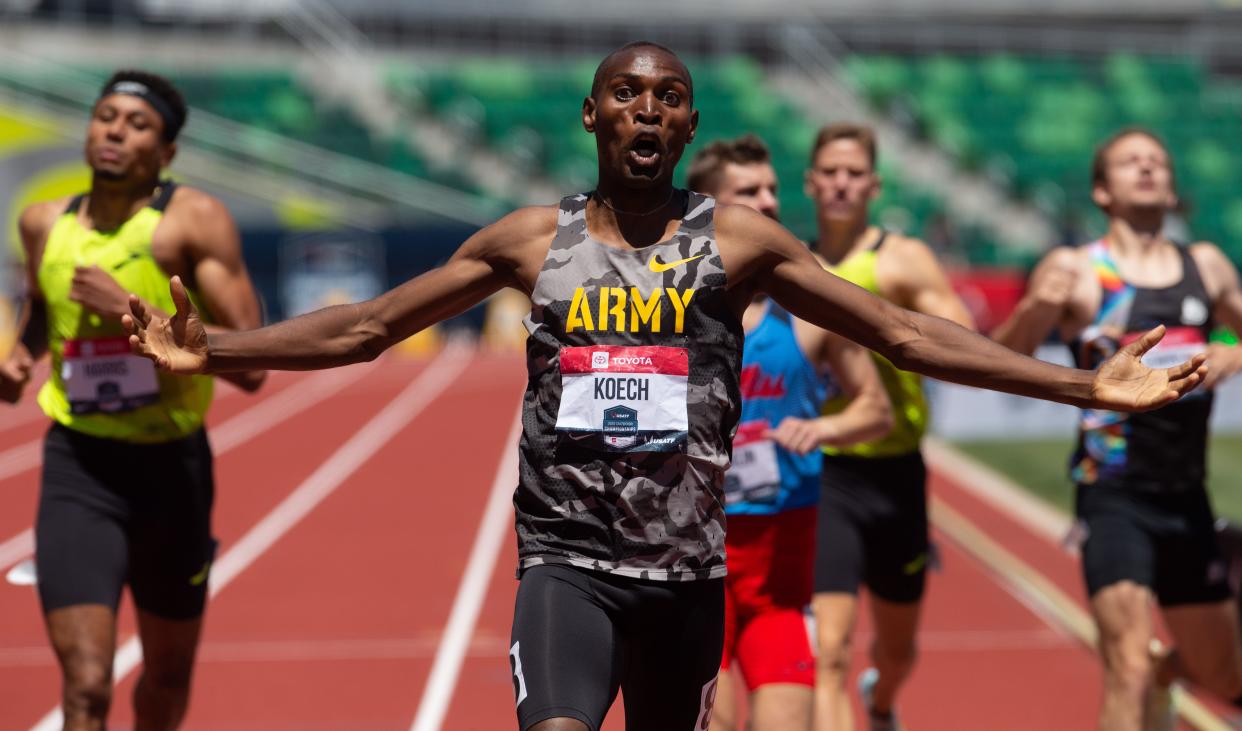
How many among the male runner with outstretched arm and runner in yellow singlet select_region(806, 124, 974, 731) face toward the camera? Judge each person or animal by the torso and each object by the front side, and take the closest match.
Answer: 2

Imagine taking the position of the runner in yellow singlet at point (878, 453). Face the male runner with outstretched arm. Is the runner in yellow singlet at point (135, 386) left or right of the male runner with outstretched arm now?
right

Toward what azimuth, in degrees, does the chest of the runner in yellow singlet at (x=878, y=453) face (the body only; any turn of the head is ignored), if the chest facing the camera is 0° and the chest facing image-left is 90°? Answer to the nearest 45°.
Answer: approximately 0°

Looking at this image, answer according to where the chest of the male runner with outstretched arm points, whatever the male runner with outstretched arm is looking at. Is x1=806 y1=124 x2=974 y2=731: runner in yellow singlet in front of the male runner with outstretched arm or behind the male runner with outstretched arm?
behind

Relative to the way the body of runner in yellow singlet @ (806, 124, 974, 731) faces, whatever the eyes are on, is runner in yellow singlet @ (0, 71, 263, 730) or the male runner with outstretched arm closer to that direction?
the male runner with outstretched arm

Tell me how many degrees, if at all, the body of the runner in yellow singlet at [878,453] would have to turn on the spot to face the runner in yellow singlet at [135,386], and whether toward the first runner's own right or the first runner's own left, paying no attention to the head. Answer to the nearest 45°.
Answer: approximately 45° to the first runner's own right

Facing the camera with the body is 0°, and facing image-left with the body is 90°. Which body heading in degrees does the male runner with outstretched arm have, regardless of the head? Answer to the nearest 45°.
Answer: approximately 0°

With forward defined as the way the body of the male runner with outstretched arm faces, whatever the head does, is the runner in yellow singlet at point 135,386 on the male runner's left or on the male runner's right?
on the male runner's right
